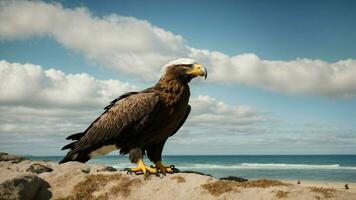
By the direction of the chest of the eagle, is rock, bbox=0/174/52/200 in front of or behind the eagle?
behind

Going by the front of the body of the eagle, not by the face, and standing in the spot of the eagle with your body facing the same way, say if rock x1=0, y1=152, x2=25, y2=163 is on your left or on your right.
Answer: on your left

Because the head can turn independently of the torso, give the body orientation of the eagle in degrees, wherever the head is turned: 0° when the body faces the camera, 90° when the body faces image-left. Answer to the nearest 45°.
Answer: approximately 270°

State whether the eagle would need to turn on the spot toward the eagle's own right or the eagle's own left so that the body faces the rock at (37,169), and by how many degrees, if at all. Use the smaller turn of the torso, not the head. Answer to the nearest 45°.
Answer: approximately 135° to the eagle's own left
